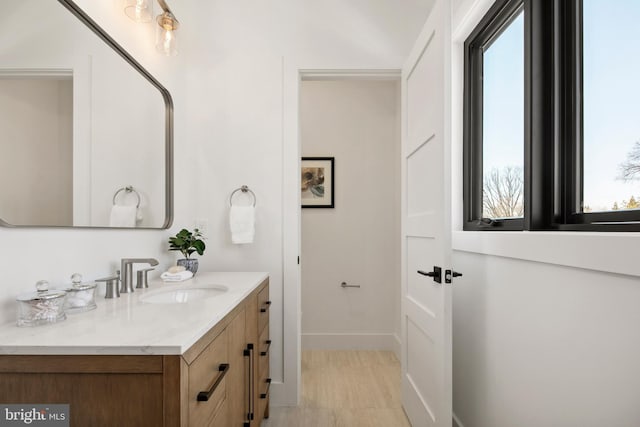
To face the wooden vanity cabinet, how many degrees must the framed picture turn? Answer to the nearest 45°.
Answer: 0° — it already faces it

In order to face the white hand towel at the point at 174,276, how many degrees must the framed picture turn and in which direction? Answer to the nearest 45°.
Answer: approximately 45° to its right

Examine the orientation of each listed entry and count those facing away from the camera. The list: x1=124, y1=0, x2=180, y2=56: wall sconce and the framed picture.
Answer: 0

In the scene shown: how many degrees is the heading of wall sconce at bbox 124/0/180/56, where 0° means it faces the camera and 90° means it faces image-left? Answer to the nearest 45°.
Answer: approximately 315°

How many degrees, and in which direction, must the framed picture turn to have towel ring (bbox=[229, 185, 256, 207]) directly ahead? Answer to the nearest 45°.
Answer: approximately 45° to its right
